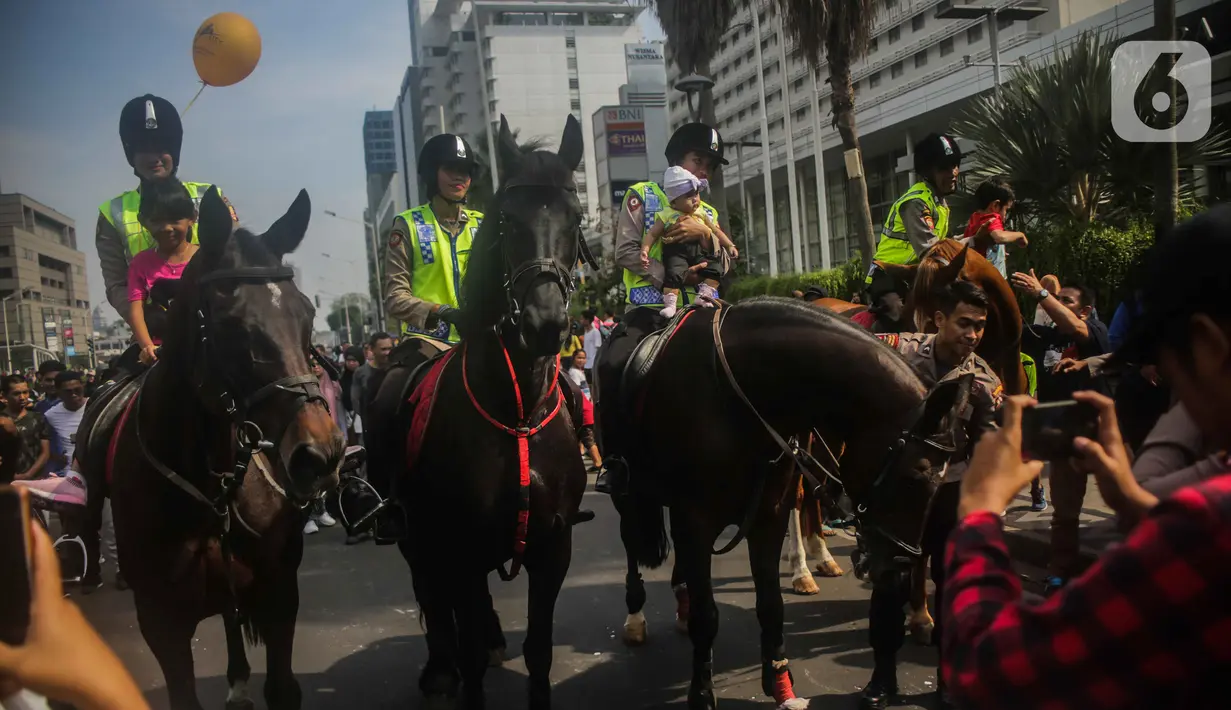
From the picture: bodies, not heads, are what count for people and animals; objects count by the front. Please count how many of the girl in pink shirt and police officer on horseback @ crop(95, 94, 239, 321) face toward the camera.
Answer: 2

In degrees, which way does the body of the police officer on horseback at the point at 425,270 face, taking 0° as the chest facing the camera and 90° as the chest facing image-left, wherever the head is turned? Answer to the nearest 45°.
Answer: approximately 315°

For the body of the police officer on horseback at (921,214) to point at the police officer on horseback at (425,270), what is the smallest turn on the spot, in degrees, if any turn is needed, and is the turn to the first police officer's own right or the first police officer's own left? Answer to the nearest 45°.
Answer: approximately 135° to the first police officer's own right

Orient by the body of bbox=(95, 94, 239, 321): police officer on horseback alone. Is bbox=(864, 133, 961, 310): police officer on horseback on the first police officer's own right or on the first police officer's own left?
on the first police officer's own left

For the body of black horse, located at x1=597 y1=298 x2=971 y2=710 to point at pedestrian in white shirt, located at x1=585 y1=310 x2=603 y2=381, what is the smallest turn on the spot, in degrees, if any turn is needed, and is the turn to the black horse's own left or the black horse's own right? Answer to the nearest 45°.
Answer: approximately 135° to the black horse's own left

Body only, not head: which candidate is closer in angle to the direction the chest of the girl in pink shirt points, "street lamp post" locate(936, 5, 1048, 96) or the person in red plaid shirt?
the person in red plaid shirt
